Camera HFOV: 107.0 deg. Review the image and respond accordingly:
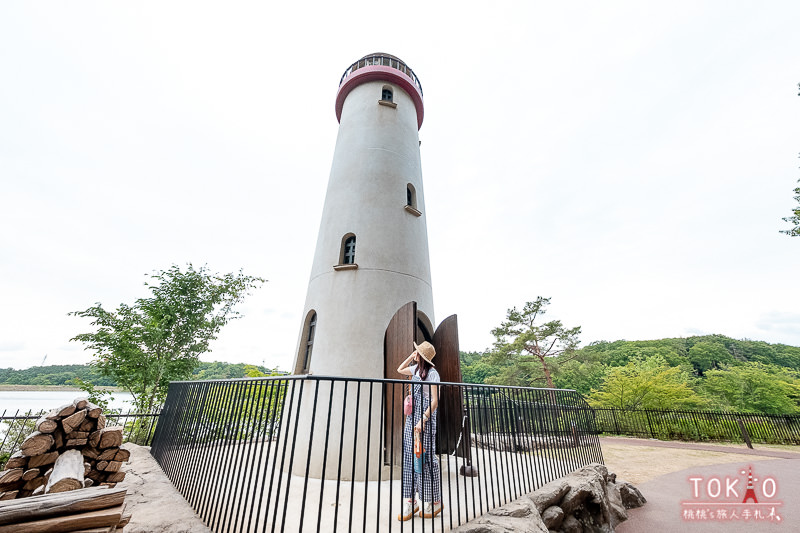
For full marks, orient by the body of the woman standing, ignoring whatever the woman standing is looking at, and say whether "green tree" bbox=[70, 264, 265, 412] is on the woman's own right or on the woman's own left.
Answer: on the woman's own right

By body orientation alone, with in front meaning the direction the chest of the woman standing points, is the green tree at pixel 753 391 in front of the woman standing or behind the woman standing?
behind

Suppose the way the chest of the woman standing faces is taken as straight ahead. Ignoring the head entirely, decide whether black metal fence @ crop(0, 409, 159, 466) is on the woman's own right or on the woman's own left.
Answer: on the woman's own right
